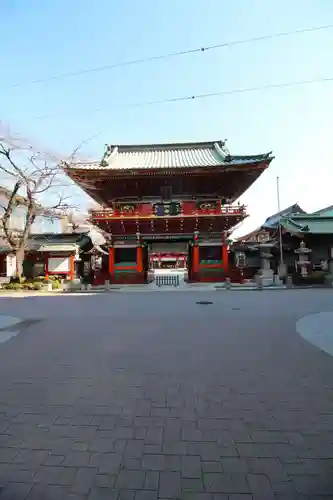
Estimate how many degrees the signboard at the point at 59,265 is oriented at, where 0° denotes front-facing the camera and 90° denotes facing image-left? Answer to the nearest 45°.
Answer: approximately 0°

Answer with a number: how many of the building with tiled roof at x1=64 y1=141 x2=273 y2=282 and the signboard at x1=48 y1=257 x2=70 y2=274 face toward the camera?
2

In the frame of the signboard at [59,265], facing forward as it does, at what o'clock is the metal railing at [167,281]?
The metal railing is roughly at 10 o'clock from the signboard.

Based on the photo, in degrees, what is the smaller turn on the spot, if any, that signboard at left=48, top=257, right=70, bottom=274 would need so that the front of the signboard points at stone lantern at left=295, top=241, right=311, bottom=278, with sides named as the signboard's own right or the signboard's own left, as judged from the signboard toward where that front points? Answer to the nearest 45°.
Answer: approximately 45° to the signboard's own left

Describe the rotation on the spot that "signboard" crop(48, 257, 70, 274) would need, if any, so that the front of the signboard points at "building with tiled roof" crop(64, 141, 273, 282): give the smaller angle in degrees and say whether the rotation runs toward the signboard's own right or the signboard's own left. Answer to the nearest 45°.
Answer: approximately 45° to the signboard's own left

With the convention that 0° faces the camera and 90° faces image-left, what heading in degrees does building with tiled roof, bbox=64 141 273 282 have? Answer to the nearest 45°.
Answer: approximately 0°

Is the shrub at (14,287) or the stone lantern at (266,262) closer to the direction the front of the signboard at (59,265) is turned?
the shrub

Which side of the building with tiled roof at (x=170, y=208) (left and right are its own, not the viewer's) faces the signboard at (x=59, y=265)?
right

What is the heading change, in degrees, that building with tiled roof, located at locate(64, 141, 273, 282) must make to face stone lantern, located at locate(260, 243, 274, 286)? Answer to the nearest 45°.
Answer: approximately 90° to its left

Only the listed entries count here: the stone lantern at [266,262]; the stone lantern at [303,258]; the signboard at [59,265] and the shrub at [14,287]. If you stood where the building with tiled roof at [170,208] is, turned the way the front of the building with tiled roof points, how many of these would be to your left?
2
